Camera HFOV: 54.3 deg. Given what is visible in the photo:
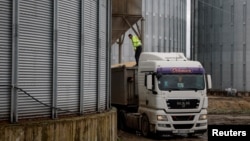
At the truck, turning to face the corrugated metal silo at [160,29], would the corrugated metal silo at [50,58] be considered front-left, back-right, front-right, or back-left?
back-left

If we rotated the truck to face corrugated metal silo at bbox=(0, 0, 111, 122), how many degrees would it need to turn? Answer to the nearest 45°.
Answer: approximately 90° to its right

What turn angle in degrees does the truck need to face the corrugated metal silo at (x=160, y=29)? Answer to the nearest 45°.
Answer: approximately 135° to its left

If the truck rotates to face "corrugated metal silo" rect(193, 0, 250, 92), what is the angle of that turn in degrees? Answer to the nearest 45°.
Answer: approximately 135° to its left

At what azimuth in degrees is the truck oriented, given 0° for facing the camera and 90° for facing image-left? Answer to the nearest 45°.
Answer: approximately 315°
